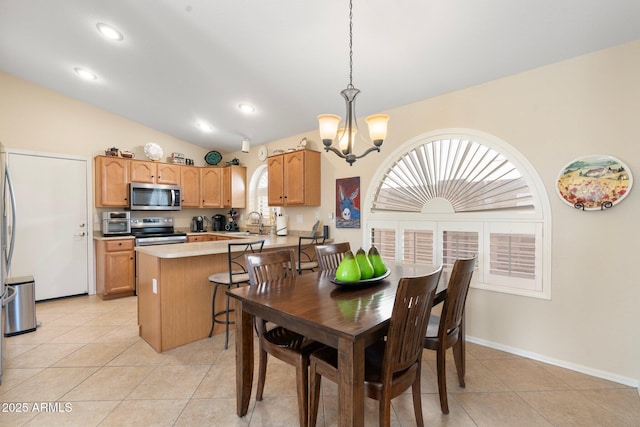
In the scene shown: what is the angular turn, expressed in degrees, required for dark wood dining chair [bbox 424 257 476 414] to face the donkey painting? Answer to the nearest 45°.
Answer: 0° — it already faces it

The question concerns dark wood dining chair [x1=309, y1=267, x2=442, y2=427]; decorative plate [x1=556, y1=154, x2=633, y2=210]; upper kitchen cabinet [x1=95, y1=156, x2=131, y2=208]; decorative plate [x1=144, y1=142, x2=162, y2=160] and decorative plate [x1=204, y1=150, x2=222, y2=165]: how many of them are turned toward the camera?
4

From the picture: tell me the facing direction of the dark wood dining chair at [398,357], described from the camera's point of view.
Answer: facing away from the viewer and to the left of the viewer

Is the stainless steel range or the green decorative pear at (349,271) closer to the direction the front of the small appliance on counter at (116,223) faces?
the green decorative pear

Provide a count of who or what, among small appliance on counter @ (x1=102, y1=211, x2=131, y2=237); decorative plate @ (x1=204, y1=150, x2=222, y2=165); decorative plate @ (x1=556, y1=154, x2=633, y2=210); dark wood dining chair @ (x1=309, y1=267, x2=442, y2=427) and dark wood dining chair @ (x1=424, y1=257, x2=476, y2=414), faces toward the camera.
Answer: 3

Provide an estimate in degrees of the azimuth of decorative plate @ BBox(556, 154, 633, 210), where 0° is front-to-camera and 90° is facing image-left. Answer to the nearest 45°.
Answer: approximately 0°

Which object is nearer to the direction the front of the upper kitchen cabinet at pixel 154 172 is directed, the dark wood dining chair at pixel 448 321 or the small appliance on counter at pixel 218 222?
the dark wood dining chair
